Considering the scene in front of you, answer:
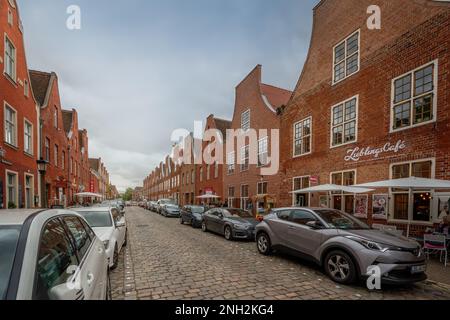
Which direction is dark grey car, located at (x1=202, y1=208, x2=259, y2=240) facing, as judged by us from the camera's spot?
facing the viewer and to the right of the viewer

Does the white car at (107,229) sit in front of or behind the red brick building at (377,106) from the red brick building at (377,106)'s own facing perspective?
in front

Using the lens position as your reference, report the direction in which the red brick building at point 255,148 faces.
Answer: facing the viewer and to the left of the viewer

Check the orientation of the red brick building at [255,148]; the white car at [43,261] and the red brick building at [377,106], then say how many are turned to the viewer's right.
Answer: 0

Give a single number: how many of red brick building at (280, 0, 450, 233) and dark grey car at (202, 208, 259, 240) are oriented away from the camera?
0

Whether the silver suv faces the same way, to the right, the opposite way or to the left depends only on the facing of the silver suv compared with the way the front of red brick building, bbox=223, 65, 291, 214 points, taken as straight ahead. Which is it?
to the left

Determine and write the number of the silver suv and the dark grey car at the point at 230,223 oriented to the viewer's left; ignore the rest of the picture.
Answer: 0

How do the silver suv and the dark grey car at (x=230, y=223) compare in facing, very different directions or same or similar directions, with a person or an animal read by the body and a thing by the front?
same or similar directions

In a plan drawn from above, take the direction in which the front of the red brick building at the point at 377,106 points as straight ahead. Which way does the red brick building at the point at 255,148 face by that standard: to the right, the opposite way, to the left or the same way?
the same way

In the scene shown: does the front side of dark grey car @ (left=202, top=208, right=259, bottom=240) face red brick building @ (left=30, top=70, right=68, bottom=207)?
no

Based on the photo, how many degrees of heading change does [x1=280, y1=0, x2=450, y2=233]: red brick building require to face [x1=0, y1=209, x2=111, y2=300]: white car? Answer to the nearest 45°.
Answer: approximately 45° to its left
